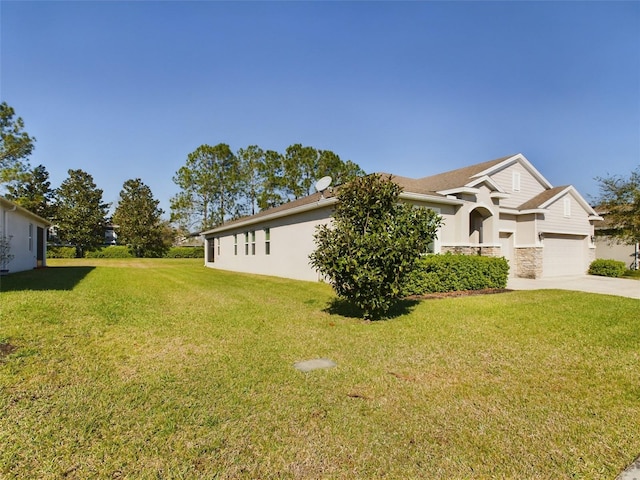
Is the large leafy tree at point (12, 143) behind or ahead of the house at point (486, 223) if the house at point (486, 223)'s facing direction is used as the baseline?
behind

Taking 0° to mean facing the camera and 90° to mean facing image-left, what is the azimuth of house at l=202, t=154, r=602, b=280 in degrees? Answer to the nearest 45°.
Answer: approximately 315°

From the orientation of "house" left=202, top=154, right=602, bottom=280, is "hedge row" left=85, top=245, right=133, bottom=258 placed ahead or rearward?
rearward

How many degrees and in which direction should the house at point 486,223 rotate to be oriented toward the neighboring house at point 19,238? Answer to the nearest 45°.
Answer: approximately 135° to its right

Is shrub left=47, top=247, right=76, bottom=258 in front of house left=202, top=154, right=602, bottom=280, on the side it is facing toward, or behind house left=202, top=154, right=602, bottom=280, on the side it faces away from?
behind

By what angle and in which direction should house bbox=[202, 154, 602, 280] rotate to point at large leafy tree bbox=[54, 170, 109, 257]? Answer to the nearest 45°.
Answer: approximately 135° to its right

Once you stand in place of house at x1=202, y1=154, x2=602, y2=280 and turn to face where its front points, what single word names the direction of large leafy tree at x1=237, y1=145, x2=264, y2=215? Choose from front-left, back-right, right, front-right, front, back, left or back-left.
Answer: back

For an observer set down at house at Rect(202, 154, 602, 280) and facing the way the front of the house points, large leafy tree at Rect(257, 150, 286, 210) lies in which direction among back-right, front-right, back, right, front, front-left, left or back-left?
back

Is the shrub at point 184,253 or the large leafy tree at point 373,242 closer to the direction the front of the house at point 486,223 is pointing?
the large leafy tree

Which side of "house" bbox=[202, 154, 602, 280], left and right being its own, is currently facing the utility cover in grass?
right

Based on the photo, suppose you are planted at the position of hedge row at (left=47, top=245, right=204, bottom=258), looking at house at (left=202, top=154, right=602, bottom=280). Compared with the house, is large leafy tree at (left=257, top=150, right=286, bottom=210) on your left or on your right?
left

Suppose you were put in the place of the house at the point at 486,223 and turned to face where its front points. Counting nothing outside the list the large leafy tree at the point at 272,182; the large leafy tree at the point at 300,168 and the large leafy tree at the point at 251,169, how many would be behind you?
3

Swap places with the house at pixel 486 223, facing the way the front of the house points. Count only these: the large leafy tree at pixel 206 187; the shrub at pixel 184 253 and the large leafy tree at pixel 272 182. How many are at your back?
3

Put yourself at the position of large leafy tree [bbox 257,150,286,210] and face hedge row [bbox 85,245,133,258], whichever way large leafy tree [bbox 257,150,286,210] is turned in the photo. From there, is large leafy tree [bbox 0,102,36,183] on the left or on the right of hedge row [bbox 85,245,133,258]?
left
